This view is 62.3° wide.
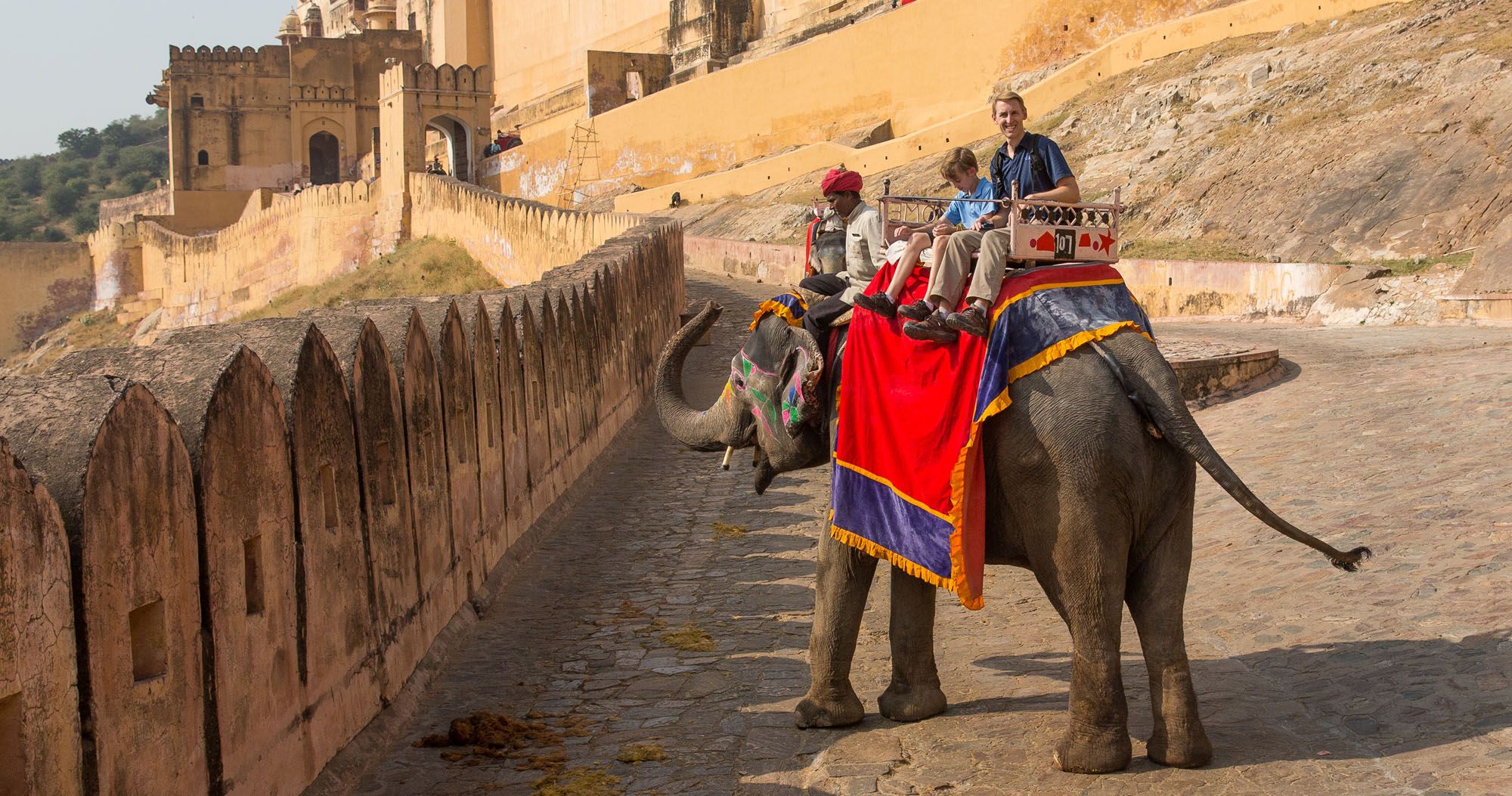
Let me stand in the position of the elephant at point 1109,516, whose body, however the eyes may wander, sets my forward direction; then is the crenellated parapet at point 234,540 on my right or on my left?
on my left

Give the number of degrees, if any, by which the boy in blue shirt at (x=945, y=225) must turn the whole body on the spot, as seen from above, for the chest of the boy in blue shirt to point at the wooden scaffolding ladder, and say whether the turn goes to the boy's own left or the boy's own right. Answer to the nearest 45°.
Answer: approximately 135° to the boy's own right

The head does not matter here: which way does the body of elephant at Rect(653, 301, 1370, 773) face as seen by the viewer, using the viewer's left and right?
facing away from the viewer and to the left of the viewer

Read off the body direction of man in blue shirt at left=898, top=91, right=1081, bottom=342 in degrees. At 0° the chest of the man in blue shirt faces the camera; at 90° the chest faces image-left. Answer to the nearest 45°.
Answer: approximately 45°

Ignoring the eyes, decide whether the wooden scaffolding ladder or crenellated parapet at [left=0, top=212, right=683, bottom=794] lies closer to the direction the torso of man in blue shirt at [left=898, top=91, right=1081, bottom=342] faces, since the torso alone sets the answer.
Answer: the crenellated parapet
